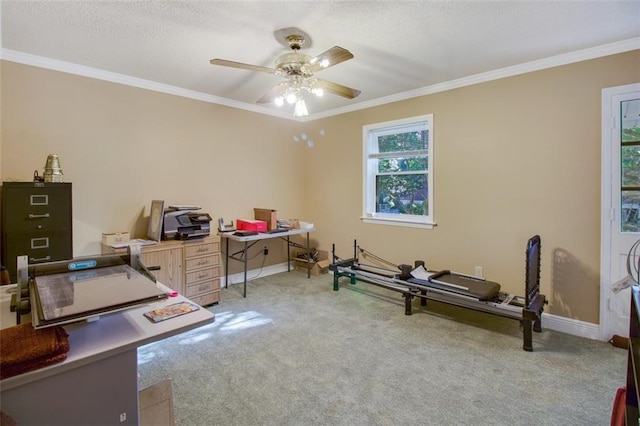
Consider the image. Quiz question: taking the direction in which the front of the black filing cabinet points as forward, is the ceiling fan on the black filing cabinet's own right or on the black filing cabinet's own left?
on the black filing cabinet's own left

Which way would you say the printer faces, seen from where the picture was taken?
facing the viewer and to the right of the viewer

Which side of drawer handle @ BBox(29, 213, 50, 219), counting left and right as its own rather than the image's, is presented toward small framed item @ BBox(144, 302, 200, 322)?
front

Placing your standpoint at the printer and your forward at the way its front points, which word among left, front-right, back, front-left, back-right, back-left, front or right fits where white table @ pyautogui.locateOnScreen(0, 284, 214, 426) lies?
front-right

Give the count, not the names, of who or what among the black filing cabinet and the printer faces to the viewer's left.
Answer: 0

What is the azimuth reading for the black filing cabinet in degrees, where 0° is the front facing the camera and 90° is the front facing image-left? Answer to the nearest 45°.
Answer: approximately 0°

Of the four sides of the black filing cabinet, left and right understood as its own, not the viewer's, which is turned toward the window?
left

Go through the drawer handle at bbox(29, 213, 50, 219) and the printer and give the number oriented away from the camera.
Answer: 0

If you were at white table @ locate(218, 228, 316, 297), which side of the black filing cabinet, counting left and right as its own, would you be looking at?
left

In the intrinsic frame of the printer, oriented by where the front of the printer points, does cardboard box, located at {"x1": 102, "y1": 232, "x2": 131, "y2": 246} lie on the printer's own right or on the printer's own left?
on the printer's own right
